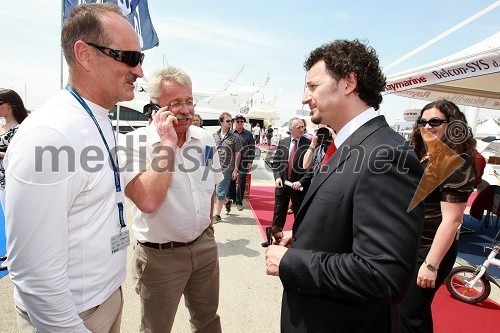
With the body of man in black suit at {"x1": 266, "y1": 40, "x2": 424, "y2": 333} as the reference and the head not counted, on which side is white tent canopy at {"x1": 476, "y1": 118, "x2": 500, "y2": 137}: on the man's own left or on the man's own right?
on the man's own right

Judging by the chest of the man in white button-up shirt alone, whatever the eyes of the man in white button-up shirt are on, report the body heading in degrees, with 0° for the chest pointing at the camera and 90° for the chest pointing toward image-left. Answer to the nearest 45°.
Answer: approximately 315°

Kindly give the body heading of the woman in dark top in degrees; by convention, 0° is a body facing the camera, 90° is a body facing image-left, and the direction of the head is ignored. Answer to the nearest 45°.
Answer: approximately 45°

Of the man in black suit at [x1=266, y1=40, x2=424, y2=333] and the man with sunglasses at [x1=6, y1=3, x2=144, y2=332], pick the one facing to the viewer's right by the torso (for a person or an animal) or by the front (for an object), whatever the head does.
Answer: the man with sunglasses

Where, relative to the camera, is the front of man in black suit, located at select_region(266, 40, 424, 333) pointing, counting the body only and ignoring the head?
to the viewer's left

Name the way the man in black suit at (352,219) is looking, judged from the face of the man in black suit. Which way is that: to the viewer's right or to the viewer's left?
to the viewer's left

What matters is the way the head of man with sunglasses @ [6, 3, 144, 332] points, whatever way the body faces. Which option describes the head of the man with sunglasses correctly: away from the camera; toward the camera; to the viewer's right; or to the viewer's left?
to the viewer's right

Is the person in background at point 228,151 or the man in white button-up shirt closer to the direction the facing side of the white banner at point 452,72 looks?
the man in white button-up shirt

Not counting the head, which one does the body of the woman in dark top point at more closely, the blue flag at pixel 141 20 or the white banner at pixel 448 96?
the blue flag
